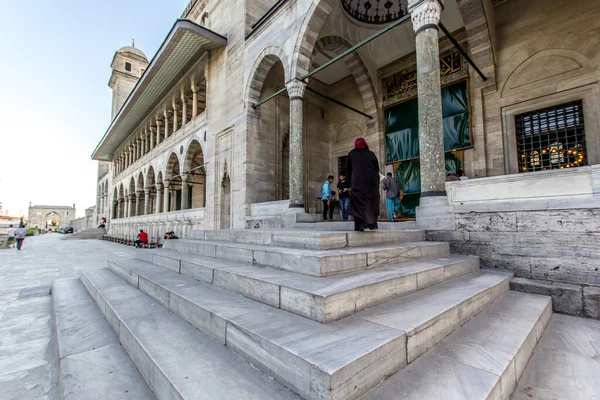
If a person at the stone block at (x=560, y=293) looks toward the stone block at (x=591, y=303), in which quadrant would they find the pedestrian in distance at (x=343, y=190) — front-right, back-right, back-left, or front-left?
back-left

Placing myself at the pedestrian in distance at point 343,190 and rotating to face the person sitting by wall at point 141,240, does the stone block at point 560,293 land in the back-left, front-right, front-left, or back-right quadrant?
back-left

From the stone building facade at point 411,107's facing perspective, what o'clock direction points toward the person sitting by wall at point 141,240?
The person sitting by wall is roughly at 2 o'clock from the stone building facade.

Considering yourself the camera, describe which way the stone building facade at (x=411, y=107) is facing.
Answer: facing the viewer and to the left of the viewer

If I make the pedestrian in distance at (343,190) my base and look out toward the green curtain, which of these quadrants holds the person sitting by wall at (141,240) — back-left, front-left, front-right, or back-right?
back-left

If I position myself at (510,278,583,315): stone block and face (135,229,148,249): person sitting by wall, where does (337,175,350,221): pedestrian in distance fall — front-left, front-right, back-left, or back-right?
front-right

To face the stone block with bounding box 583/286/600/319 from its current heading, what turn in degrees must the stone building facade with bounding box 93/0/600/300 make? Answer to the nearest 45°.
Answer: approximately 45° to its left
